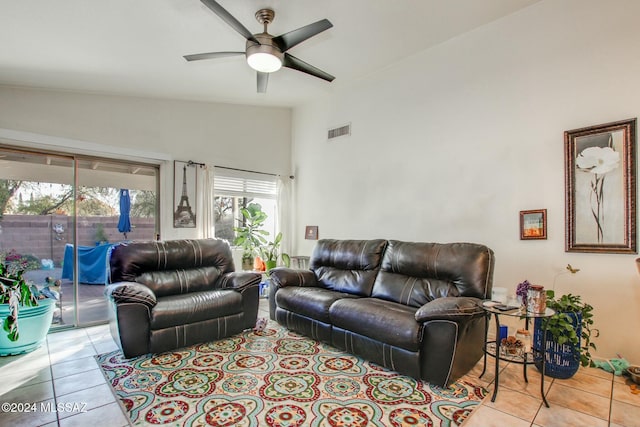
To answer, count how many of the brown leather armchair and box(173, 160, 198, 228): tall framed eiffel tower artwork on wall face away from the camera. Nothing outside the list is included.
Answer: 0

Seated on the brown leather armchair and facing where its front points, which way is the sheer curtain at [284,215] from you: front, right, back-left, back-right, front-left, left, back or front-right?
left

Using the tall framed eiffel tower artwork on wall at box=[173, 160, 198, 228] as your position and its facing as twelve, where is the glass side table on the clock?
The glass side table is roughly at 11 o'clock from the tall framed eiffel tower artwork on wall.

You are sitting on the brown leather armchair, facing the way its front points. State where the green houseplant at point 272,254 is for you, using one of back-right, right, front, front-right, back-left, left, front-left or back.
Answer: left

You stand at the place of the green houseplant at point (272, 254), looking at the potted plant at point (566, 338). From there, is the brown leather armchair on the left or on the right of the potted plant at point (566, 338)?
right

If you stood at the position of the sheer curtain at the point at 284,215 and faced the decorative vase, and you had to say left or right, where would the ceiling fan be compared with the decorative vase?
right

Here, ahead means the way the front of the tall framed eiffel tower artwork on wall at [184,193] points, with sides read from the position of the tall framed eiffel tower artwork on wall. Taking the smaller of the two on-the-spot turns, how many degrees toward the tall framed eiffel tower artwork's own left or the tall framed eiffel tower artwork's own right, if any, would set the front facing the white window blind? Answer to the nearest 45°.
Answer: approximately 135° to the tall framed eiffel tower artwork's own left

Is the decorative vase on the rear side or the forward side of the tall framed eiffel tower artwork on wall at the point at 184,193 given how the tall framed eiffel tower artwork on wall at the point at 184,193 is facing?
on the forward side

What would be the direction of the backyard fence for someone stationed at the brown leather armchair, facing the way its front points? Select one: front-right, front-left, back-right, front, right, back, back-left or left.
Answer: back

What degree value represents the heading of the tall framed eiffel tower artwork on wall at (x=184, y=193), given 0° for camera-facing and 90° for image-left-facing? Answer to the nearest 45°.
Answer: approximately 0°

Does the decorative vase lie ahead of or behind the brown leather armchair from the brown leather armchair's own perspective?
ahead

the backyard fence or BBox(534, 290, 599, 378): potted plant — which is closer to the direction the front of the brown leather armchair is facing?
the potted plant

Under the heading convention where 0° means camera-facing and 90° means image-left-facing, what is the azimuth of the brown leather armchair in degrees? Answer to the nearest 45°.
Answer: approximately 315°

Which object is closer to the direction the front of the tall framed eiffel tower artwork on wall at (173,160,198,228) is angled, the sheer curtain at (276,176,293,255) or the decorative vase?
the decorative vase

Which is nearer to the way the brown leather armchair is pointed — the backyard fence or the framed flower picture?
the framed flower picture

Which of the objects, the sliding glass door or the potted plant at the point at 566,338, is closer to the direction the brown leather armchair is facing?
the potted plant

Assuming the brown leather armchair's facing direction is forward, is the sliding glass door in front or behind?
behind
